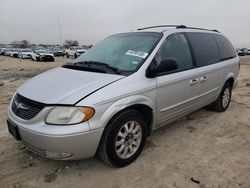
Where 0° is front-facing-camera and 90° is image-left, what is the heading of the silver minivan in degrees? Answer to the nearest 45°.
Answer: approximately 45°
